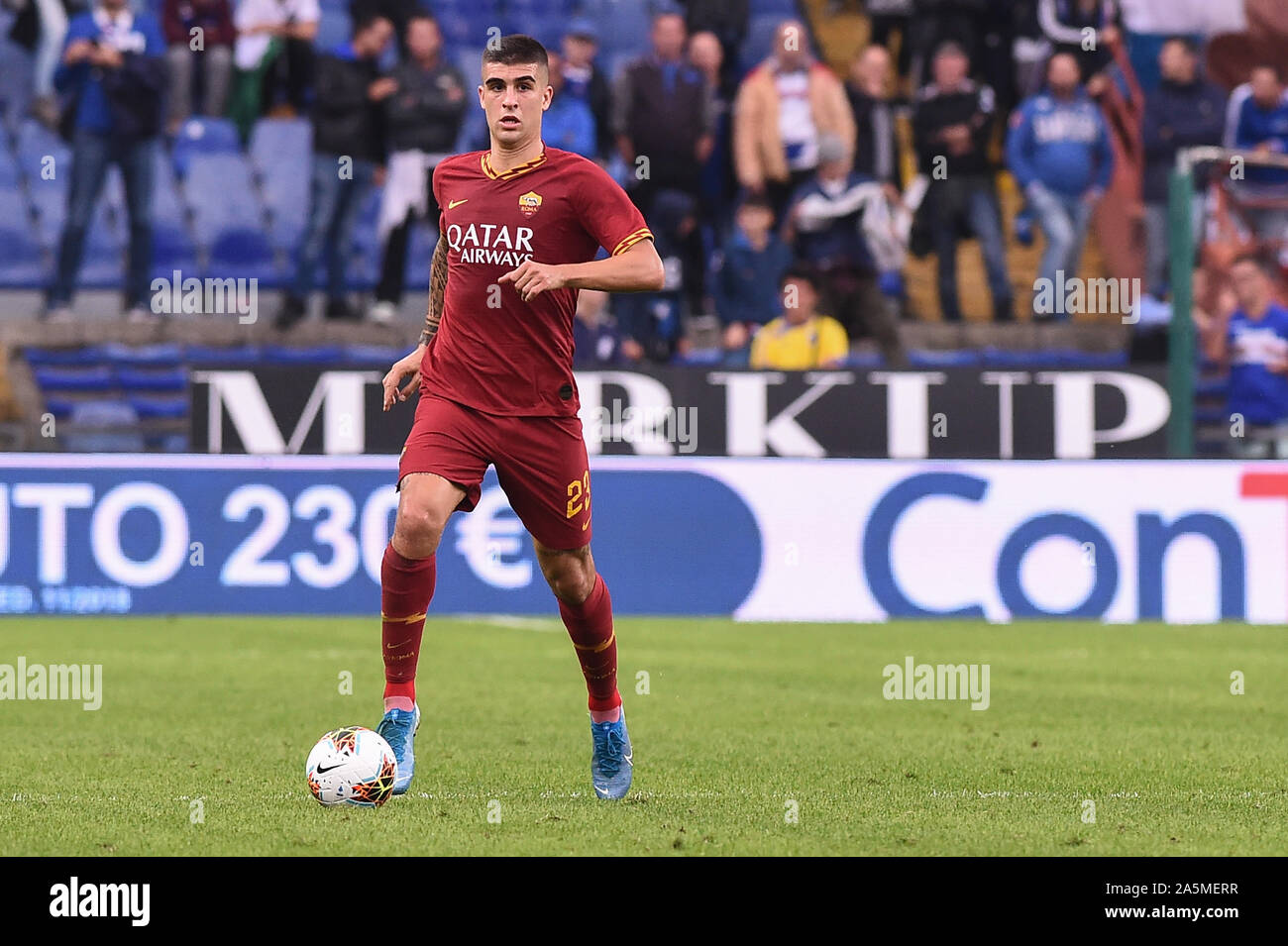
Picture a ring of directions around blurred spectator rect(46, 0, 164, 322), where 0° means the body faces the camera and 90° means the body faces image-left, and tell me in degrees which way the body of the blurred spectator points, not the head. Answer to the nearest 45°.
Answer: approximately 0°

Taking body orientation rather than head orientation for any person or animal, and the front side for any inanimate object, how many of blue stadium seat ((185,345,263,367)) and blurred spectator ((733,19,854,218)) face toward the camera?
2

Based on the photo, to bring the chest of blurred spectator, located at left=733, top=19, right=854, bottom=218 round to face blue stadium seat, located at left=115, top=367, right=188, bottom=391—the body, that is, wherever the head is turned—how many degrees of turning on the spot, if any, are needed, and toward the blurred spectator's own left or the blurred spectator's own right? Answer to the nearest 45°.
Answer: approximately 90° to the blurred spectator's own right

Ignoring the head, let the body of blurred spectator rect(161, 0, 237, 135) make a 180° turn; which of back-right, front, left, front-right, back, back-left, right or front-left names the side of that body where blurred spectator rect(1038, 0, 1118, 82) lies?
right

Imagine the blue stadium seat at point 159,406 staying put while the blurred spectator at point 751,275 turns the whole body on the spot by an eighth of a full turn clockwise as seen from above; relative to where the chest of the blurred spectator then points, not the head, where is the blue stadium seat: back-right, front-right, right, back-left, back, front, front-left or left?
front-right
